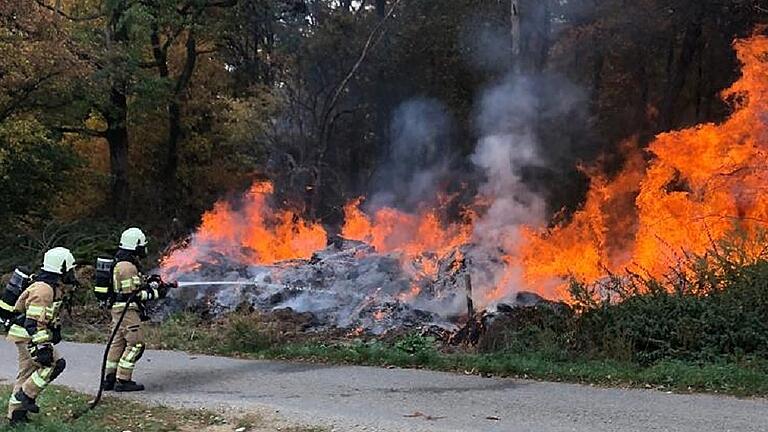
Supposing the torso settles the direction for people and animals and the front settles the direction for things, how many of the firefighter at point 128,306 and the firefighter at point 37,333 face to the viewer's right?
2

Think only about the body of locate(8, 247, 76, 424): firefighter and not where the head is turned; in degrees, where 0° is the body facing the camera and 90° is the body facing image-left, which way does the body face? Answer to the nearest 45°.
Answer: approximately 270°

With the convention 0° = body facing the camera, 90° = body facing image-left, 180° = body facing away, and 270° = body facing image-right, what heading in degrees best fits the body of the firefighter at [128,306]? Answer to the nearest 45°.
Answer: approximately 270°
